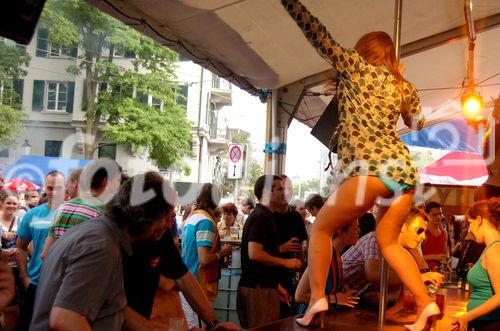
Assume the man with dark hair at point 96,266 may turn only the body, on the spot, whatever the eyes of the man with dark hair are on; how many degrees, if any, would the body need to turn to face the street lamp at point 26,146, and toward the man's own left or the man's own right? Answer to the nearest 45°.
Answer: approximately 90° to the man's own left

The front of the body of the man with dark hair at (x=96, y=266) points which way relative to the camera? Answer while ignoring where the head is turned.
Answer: to the viewer's right

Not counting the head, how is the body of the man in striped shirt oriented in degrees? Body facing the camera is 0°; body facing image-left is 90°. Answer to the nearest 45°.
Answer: approximately 225°

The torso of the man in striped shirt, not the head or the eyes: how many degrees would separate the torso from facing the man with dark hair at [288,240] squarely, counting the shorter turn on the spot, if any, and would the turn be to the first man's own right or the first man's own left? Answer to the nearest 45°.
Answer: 0° — they already face them

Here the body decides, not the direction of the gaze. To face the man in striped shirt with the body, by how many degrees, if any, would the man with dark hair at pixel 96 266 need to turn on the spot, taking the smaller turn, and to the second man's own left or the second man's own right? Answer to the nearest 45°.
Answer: approximately 90° to the second man's own left
